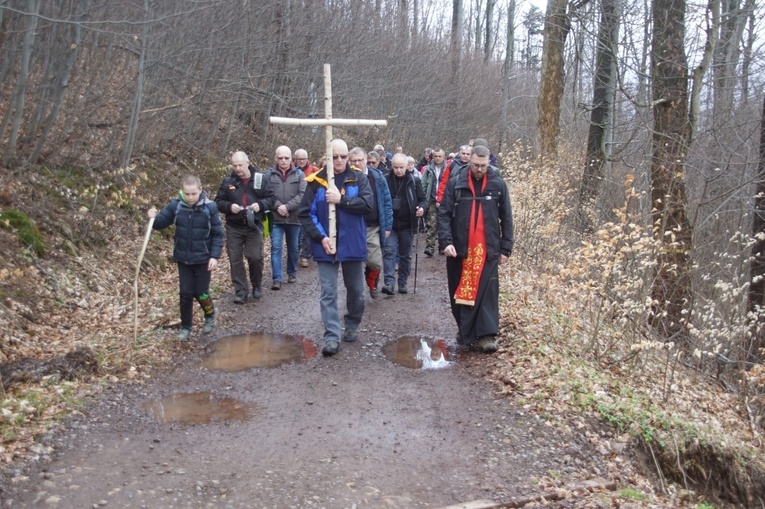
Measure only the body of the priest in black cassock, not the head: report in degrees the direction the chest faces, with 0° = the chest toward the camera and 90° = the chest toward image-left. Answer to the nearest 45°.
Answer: approximately 0°

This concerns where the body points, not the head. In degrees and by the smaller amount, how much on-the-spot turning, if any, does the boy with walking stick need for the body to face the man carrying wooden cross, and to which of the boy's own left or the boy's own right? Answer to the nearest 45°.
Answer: approximately 45° to the boy's own left

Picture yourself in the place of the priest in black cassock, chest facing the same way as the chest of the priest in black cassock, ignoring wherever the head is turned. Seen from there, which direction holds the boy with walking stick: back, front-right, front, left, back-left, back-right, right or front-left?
right

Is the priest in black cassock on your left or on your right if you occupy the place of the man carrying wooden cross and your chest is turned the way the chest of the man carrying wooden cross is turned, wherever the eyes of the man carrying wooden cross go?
on your left

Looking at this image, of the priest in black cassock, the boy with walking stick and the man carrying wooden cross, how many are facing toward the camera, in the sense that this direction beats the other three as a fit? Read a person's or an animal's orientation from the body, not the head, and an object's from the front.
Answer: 3

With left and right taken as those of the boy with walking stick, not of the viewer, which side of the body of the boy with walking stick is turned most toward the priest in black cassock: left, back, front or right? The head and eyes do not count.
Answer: left

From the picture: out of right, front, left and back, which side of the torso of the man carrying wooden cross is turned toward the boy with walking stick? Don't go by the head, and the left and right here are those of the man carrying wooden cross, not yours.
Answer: right

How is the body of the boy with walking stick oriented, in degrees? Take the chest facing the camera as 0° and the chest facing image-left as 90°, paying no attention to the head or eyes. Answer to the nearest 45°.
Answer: approximately 0°
